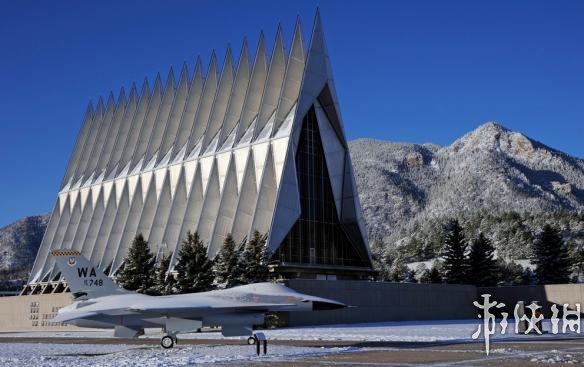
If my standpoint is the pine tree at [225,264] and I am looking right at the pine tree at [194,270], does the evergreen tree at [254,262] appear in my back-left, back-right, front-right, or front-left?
back-right

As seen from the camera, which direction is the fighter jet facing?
to the viewer's right

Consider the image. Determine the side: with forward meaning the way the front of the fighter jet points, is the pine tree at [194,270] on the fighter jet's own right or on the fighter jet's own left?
on the fighter jet's own left

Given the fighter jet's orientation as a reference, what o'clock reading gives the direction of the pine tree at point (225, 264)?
The pine tree is roughly at 9 o'clock from the fighter jet.
